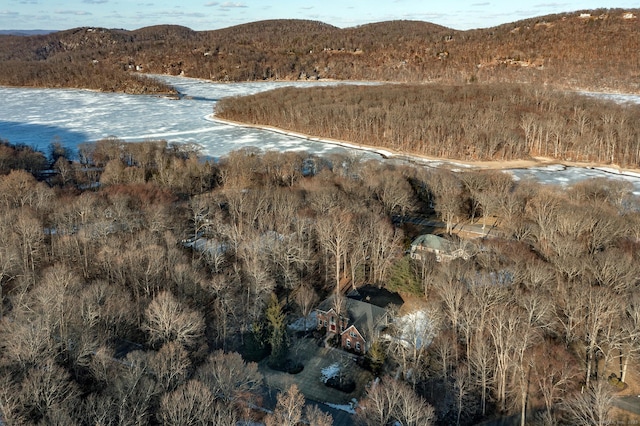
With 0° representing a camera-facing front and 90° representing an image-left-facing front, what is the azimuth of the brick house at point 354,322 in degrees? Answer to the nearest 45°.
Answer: approximately 45°

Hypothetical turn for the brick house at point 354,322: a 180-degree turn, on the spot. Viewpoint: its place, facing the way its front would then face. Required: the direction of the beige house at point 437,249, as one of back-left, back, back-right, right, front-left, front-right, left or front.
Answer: front

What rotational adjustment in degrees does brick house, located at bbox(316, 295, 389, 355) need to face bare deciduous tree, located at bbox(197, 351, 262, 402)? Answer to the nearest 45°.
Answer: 0° — it already faces it
